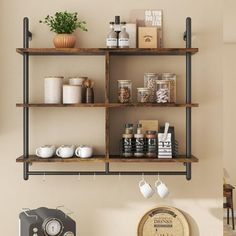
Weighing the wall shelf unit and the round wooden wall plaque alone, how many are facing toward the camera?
2

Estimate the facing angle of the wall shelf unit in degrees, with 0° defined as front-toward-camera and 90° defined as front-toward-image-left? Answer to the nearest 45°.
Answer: approximately 0°
